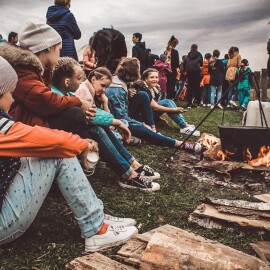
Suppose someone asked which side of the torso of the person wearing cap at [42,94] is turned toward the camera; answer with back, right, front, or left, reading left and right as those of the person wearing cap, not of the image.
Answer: right

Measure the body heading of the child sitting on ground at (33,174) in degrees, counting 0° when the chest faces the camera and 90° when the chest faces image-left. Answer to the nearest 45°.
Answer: approximately 270°

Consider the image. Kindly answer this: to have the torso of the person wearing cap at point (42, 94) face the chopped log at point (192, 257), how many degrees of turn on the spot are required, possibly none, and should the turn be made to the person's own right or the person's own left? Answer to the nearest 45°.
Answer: approximately 45° to the person's own right

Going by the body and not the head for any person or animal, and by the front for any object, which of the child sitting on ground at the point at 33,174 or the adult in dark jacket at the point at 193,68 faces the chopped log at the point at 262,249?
the child sitting on ground

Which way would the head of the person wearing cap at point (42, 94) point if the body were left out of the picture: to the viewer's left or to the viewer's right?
to the viewer's right

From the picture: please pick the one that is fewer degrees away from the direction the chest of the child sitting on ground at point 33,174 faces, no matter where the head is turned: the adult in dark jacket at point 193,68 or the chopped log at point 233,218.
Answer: the chopped log

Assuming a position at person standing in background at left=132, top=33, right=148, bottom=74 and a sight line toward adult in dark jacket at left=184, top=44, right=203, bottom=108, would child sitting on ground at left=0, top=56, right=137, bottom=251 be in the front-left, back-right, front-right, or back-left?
back-right

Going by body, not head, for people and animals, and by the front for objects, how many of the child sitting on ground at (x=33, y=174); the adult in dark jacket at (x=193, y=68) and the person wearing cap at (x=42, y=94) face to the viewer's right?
2

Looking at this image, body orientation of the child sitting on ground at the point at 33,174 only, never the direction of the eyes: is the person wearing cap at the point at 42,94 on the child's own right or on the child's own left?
on the child's own left

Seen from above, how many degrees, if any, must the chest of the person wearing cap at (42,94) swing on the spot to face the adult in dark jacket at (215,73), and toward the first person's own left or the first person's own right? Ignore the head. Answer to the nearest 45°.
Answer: approximately 45° to the first person's own left

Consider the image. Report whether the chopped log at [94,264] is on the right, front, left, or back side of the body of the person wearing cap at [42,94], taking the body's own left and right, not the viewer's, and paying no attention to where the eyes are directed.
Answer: right

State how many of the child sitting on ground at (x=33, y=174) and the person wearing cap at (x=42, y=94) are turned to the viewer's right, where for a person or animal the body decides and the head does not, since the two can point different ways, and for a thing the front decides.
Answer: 2
